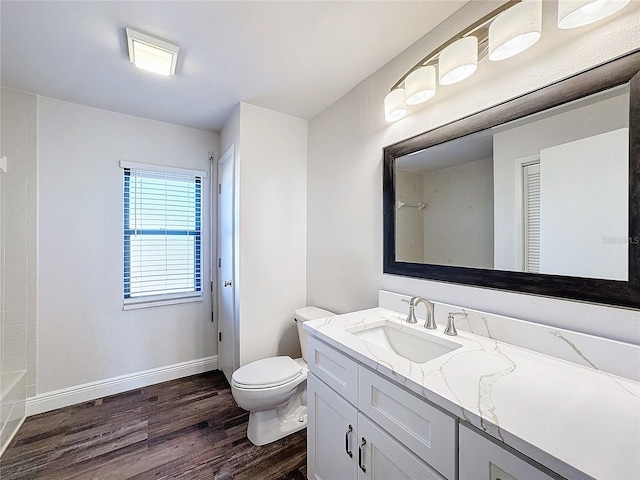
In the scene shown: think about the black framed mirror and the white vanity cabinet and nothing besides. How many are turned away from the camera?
0

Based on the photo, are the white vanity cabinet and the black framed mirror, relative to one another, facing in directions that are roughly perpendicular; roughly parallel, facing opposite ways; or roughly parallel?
roughly parallel

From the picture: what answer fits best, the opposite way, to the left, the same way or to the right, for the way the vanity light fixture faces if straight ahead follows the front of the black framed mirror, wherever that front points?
the same way

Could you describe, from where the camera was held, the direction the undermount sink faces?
facing the viewer and to the left of the viewer

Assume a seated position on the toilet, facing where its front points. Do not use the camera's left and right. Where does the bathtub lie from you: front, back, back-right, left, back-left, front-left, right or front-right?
front-right

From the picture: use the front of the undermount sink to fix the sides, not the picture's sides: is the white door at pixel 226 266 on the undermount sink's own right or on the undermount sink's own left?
on the undermount sink's own right

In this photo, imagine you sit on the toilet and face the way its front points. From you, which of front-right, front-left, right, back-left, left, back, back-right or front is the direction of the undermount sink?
left

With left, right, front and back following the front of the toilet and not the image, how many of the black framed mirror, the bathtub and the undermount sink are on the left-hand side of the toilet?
2

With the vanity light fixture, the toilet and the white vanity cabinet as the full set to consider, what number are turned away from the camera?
0

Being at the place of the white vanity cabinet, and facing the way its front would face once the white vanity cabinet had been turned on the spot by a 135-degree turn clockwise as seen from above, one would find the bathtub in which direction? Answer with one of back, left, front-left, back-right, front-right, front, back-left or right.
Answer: left

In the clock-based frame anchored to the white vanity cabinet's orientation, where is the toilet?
The toilet is roughly at 3 o'clock from the white vanity cabinet.
